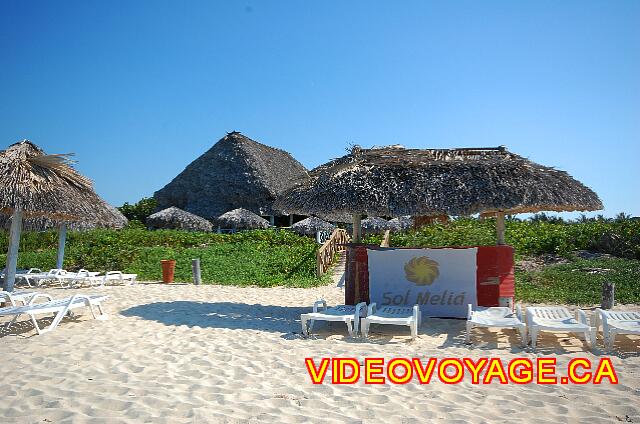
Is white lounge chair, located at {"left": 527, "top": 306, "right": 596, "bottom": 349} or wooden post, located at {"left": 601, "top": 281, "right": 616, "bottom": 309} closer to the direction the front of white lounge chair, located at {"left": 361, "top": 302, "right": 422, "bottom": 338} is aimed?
the white lounge chair

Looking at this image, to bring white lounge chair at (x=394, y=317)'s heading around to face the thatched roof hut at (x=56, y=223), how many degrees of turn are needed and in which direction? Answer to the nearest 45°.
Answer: approximately 135° to its right

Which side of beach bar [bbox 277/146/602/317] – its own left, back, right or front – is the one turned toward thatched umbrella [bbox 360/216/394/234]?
back

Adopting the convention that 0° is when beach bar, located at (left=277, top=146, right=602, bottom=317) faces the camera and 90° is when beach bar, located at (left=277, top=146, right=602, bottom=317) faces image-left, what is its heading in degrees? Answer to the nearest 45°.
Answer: approximately 0°

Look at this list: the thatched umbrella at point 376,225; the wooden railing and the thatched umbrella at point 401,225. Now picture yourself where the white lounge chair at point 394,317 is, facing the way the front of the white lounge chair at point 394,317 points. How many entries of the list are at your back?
3

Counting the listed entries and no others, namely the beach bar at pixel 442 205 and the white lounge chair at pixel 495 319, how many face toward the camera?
2

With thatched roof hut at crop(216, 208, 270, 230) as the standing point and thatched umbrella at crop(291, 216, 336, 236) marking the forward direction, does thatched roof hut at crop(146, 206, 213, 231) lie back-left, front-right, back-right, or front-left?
back-right

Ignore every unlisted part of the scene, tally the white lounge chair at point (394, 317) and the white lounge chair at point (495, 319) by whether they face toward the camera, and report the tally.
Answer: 2

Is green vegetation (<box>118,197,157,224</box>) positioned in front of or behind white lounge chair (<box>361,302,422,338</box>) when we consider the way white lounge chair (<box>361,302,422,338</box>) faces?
behind

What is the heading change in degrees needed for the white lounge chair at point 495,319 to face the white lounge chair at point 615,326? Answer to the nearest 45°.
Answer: approximately 90° to its left
